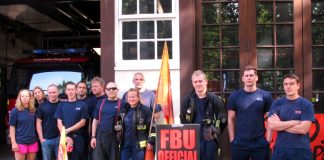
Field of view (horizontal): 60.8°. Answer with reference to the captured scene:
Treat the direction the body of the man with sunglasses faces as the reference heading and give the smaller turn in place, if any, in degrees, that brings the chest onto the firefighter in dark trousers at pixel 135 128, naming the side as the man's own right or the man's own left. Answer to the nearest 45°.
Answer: approximately 45° to the man's own left

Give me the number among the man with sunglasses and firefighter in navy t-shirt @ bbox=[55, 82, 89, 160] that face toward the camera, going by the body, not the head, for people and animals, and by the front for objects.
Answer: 2

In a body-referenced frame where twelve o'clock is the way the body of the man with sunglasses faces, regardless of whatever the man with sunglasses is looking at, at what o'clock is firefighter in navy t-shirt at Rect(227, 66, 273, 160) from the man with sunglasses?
The firefighter in navy t-shirt is roughly at 10 o'clock from the man with sunglasses.

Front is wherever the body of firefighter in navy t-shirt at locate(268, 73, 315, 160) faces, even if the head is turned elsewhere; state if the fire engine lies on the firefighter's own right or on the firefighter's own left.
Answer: on the firefighter's own right
